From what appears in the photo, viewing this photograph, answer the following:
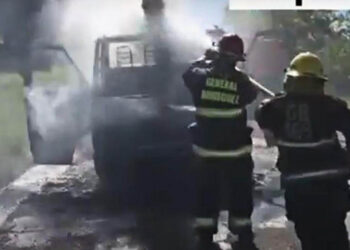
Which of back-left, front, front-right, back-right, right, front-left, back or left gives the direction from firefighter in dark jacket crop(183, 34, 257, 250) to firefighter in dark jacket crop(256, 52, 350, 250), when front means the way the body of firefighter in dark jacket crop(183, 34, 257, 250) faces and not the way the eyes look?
back-right

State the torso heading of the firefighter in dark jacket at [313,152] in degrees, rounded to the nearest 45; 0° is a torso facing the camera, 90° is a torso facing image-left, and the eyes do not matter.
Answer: approximately 180°

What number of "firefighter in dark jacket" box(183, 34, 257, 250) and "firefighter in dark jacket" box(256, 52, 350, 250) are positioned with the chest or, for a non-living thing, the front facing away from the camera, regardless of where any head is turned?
2

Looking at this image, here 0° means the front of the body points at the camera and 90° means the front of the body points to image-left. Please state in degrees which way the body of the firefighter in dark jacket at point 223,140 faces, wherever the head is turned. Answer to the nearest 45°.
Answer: approximately 180°
